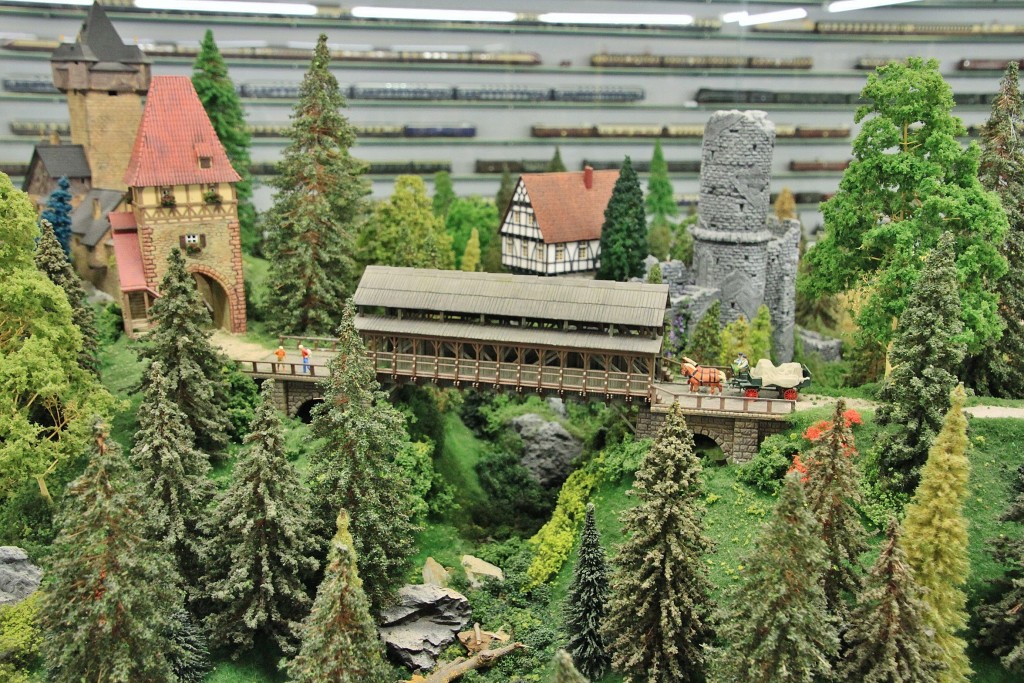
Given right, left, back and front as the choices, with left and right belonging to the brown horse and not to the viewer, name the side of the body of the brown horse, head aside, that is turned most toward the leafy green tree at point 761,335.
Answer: right

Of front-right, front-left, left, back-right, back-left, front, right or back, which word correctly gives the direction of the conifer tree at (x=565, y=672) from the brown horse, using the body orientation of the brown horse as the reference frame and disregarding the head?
left

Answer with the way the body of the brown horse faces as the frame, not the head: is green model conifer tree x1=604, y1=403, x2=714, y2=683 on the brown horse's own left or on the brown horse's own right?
on the brown horse's own left

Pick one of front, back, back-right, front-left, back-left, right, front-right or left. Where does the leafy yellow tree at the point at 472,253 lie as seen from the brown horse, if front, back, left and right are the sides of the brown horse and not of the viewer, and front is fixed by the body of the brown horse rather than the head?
front-right

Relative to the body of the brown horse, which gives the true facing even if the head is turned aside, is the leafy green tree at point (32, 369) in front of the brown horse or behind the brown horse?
in front

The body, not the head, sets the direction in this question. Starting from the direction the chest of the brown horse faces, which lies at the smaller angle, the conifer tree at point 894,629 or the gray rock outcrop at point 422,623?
the gray rock outcrop

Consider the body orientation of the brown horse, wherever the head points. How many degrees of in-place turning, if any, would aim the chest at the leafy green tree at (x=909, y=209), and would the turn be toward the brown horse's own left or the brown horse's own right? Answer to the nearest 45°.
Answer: approximately 180°

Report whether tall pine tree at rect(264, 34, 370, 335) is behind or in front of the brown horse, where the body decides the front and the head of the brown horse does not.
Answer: in front

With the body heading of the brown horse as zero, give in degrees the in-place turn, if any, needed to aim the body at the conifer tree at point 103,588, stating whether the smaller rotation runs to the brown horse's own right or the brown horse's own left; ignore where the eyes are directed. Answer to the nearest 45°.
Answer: approximately 45° to the brown horse's own left

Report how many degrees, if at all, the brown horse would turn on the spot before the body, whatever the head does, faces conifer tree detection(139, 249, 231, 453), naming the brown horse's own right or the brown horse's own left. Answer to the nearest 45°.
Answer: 0° — it already faces it

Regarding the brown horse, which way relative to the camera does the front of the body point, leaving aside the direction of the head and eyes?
to the viewer's left

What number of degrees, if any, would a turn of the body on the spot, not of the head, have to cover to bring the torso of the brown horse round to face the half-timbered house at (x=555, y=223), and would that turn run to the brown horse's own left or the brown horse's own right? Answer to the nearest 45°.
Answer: approximately 45° to the brown horse's own right

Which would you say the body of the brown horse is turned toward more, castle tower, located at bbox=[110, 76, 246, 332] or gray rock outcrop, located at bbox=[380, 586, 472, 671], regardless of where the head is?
the castle tower

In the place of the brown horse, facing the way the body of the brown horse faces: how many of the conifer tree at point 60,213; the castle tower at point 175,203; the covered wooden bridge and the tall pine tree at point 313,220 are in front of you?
4

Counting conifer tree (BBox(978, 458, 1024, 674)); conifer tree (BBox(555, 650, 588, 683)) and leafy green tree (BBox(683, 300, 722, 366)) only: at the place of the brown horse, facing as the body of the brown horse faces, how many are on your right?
1
